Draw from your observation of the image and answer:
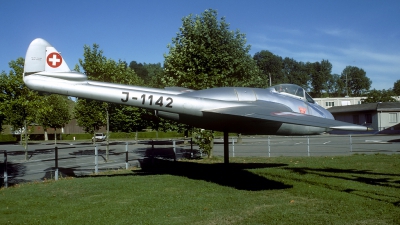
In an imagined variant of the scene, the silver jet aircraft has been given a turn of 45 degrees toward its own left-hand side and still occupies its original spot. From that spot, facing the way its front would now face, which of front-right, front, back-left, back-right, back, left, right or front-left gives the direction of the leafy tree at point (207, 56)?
front

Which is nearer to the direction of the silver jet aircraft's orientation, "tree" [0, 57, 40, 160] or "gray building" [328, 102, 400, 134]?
the gray building

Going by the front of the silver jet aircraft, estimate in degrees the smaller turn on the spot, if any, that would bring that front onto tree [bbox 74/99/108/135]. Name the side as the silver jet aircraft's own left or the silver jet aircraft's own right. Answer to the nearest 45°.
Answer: approximately 90° to the silver jet aircraft's own left

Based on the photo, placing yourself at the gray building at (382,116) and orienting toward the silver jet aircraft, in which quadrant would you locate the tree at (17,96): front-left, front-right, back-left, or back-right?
front-right

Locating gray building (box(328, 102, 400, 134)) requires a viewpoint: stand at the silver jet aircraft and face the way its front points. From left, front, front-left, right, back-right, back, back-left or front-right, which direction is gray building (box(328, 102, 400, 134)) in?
front

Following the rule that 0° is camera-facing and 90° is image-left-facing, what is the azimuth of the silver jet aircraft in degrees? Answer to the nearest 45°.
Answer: approximately 225°

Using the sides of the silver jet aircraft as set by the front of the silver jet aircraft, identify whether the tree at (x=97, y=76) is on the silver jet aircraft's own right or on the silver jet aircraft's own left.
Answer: on the silver jet aircraft's own left

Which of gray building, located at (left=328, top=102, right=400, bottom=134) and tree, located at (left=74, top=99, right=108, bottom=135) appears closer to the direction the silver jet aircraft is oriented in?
the gray building
